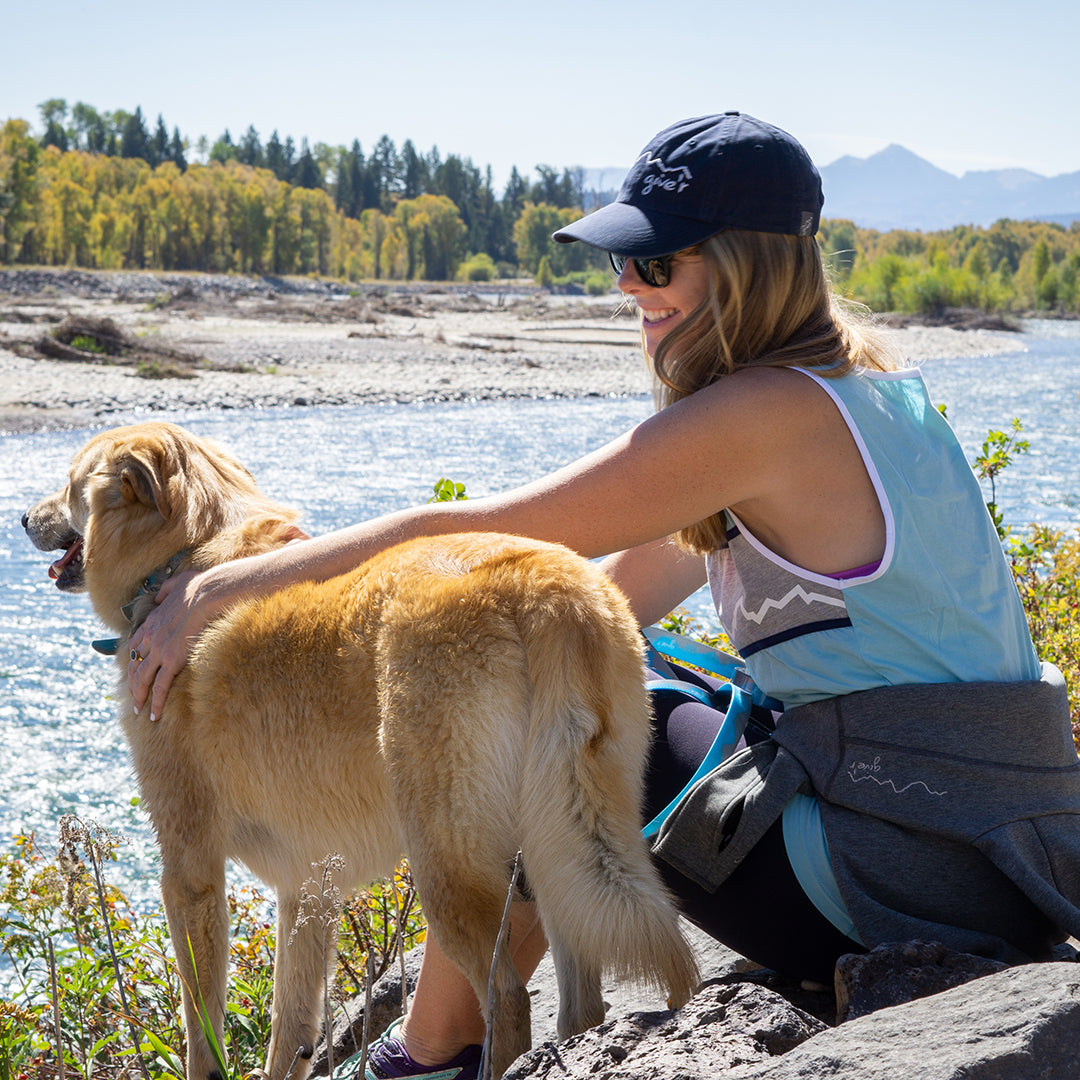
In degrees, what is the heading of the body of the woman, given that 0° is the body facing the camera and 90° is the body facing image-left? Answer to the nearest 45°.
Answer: approximately 90°

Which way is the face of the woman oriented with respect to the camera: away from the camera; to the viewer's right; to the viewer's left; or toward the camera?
to the viewer's left

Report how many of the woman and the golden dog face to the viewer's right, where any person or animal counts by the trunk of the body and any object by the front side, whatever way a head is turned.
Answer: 0

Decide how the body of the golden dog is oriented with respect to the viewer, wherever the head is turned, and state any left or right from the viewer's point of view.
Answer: facing away from the viewer and to the left of the viewer
